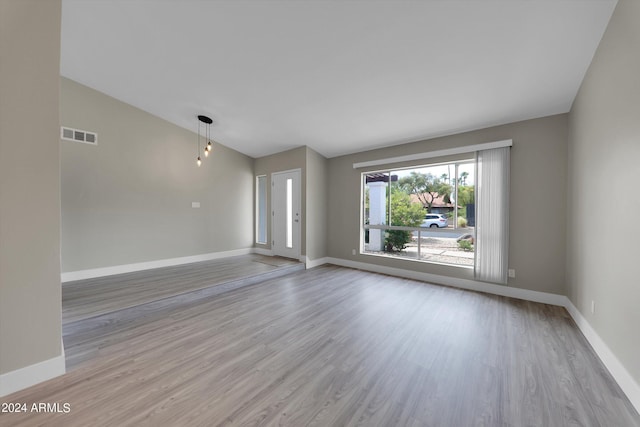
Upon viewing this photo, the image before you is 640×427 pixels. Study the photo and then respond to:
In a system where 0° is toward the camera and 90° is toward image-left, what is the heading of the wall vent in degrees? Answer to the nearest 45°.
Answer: approximately 315°

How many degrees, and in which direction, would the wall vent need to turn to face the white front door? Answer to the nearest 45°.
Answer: approximately 45° to its left

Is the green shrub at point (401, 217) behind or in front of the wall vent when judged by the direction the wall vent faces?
in front

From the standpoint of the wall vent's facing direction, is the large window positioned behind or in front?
in front
